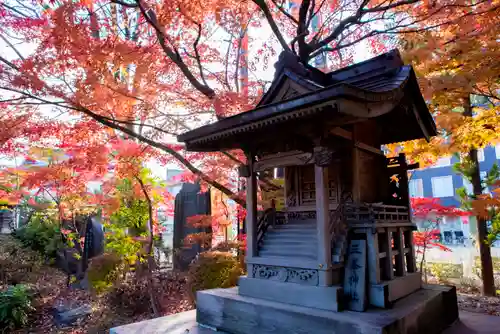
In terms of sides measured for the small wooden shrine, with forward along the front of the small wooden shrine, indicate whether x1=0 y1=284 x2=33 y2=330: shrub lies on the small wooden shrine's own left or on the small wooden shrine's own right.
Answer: on the small wooden shrine's own right

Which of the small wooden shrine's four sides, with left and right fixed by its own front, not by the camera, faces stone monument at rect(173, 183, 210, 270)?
right

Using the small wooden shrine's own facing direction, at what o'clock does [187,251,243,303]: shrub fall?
The shrub is roughly at 3 o'clock from the small wooden shrine.

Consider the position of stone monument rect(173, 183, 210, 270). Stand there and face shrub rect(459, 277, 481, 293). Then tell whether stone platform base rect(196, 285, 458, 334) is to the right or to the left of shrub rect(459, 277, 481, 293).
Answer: right

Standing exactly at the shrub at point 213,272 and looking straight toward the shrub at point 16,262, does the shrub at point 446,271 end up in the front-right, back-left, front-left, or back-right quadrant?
back-right

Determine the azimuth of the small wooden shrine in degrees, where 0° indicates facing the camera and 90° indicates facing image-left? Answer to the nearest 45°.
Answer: approximately 45°
